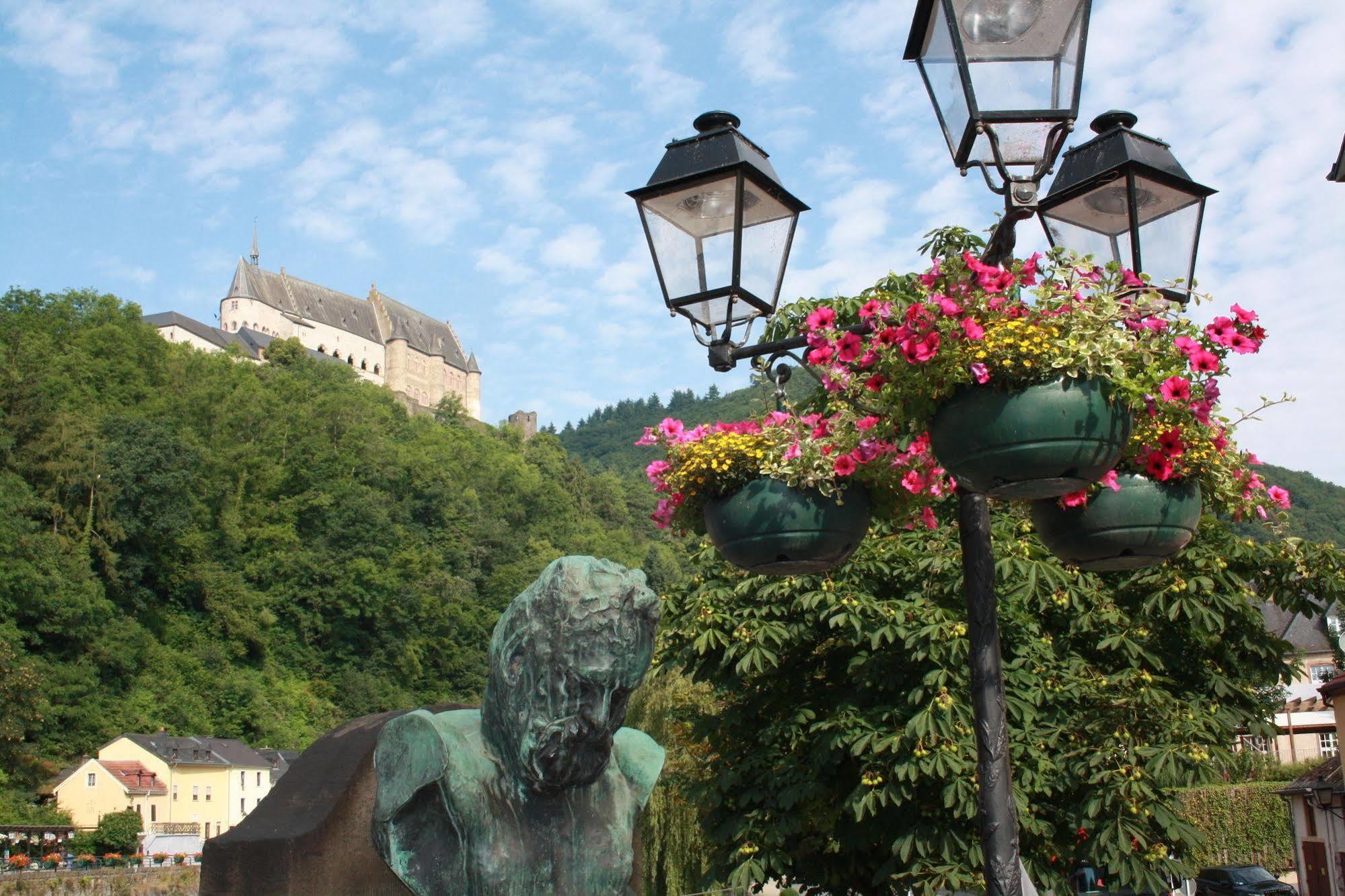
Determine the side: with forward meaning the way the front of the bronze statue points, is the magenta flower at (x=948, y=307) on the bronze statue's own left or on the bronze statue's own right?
on the bronze statue's own left

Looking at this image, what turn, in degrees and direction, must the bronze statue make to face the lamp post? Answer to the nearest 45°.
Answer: approximately 90° to its left

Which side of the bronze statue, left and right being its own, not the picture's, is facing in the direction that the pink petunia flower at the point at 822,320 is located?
left

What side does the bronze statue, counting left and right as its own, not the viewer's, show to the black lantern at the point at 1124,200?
left

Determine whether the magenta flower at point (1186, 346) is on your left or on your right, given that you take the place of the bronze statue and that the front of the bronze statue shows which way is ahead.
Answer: on your left

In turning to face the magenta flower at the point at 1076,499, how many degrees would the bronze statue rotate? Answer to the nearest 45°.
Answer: approximately 90° to its left

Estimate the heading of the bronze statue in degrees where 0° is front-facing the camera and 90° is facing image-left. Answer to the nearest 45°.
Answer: approximately 315°
